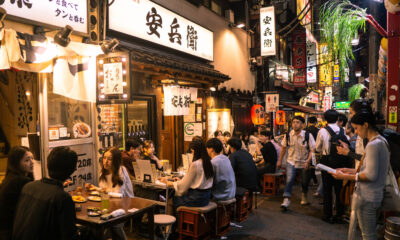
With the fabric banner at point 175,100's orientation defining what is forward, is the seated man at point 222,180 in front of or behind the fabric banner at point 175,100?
in front

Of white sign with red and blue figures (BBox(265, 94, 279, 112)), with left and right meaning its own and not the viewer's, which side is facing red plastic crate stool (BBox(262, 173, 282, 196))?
front

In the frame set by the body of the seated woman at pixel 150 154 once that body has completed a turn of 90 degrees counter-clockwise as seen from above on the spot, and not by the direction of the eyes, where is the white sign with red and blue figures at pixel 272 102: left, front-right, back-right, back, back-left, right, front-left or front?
front

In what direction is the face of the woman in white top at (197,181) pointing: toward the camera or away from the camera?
away from the camera

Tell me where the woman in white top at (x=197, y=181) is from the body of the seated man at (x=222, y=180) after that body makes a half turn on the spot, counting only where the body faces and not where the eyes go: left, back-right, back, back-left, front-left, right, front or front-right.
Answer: right

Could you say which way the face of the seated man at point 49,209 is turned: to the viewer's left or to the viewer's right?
to the viewer's right

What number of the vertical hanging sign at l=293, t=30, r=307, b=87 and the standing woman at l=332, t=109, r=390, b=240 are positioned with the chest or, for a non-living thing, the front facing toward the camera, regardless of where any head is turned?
1

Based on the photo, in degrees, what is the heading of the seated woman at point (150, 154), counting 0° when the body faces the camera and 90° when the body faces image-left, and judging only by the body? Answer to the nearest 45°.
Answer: approximately 315°

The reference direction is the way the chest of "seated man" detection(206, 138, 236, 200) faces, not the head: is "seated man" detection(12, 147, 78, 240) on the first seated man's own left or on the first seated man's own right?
on the first seated man's own left

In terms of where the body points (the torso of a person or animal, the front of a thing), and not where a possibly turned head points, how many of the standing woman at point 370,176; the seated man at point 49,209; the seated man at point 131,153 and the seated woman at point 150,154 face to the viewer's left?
1

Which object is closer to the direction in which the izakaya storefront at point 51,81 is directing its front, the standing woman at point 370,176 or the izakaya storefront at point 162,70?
the standing woman
